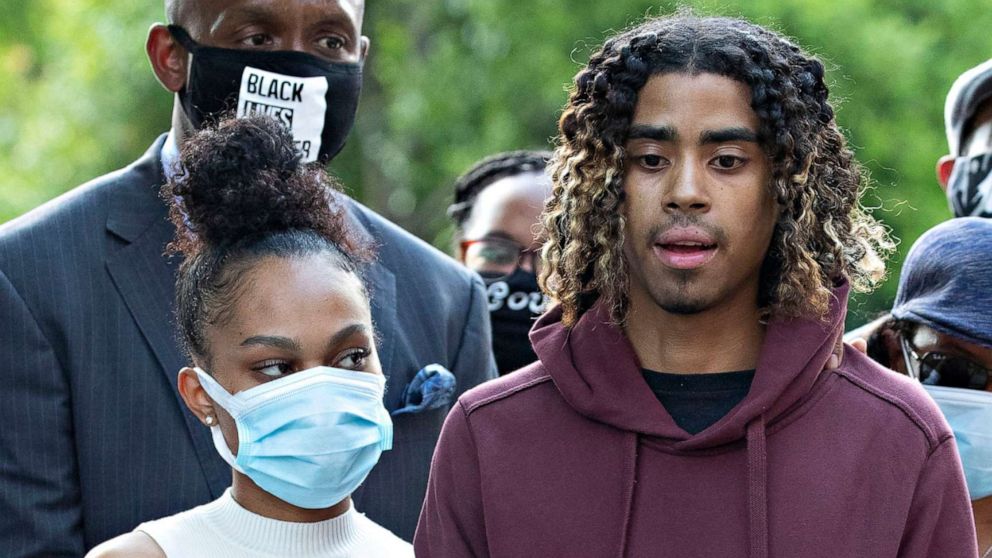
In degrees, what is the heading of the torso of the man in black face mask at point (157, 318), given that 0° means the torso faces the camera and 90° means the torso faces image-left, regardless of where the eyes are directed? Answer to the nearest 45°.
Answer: approximately 315°

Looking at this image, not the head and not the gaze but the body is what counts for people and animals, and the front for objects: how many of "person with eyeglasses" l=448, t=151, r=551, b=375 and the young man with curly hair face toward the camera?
2

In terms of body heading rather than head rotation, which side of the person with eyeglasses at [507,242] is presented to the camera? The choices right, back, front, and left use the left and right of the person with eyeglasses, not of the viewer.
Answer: front

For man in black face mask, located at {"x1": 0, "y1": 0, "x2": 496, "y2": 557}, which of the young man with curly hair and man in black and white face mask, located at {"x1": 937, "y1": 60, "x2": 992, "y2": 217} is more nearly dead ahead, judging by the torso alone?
the young man with curly hair

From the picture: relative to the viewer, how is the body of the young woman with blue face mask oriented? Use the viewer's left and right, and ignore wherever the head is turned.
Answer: facing the viewer and to the right of the viewer

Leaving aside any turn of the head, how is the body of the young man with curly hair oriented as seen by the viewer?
toward the camera

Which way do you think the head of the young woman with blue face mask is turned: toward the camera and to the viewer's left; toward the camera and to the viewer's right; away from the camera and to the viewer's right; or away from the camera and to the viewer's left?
toward the camera and to the viewer's right

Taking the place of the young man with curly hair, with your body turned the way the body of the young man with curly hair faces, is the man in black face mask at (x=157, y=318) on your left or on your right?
on your right

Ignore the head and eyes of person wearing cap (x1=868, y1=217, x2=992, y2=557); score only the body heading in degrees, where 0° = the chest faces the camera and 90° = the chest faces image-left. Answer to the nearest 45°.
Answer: approximately 315°

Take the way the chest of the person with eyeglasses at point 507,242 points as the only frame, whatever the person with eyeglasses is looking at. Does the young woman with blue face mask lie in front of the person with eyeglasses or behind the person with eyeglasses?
in front

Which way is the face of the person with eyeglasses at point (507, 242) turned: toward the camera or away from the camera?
toward the camera
